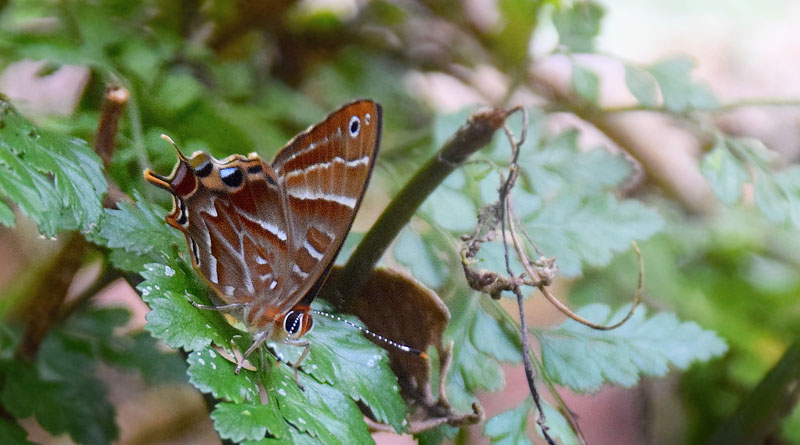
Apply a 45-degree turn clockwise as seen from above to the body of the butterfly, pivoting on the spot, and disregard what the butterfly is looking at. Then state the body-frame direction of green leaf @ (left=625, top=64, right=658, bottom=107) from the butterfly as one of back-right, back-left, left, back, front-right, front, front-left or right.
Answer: left

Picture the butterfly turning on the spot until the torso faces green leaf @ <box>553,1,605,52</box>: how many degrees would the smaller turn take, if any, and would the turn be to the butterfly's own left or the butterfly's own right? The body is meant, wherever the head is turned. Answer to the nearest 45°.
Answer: approximately 45° to the butterfly's own left

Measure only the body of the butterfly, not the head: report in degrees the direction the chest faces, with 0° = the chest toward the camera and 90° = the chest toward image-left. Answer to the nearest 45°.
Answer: approximately 270°

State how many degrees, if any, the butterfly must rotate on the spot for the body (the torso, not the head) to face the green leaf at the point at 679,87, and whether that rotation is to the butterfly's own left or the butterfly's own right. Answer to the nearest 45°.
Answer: approximately 45° to the butterfly's own left
